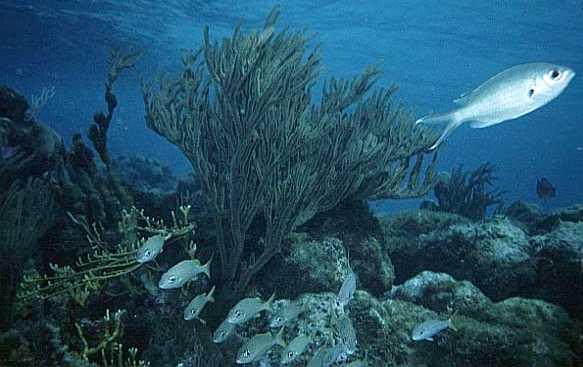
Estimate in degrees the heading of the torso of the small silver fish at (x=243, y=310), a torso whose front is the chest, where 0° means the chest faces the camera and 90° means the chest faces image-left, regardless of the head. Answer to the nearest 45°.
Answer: approximately 90°

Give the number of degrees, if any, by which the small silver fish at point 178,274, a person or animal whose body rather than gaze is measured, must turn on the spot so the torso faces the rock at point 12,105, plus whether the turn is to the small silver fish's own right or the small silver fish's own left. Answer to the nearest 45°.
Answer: approximately 45° to the small silver fish's own right

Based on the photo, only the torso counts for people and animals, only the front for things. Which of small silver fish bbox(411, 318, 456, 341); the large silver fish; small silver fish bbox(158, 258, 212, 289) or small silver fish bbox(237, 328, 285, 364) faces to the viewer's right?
the large silver fish

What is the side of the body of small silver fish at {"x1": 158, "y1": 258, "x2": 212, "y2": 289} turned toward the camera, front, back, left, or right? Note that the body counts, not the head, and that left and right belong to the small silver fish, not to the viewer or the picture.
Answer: left

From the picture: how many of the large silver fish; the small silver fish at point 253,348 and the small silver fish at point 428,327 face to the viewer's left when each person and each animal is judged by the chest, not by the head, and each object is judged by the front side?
2

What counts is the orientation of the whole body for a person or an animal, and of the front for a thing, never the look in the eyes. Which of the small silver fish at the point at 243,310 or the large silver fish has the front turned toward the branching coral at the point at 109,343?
the small silver fish

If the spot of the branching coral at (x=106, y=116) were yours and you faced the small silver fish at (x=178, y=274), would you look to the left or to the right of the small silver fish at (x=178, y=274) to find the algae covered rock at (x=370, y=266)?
left

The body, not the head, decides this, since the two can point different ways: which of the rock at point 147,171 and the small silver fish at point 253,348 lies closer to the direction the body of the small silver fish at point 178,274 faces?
the rock

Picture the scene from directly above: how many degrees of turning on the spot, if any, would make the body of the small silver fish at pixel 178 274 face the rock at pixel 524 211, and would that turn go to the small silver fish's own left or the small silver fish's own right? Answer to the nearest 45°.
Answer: approximately 135° to the small silver fish's own right

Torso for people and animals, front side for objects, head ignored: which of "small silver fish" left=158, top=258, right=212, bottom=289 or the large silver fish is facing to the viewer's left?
the small silver fish

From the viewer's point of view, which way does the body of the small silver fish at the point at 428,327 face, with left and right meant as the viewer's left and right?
facing to the left of the viewer

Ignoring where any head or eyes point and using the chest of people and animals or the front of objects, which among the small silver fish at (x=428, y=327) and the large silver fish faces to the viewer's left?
the small silver fish

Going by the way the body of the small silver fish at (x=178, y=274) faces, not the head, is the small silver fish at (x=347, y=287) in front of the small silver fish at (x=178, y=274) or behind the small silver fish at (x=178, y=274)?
behind
